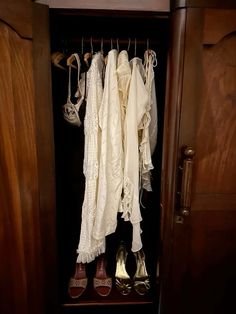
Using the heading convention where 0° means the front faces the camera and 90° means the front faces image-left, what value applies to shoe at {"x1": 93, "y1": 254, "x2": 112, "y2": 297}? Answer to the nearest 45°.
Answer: approximately 0°

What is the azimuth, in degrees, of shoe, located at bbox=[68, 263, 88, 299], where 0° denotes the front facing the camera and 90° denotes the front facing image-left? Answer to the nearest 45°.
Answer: approximately 0°

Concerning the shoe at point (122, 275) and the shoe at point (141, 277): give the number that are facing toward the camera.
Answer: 2

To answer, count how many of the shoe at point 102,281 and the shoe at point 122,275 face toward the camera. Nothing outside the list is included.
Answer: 2
